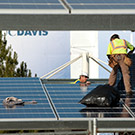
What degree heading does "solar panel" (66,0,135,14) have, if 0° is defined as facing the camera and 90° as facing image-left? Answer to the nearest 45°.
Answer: approximately 0°

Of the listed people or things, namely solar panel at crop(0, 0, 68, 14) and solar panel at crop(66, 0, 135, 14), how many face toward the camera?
2
